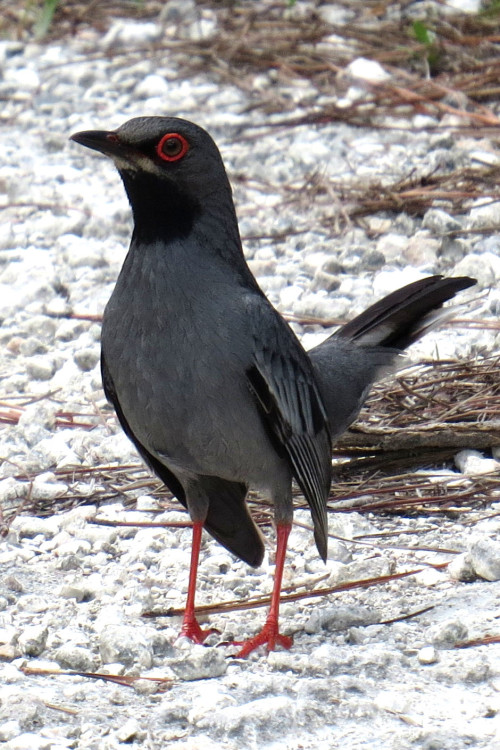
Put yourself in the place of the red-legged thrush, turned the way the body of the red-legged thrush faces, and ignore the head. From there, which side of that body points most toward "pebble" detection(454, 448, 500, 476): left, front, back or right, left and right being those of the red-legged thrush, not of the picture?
back

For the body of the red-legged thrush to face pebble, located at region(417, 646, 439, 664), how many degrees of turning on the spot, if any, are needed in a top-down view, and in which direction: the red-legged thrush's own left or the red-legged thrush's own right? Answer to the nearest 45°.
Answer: approximately 90° to the red-legged thrush's own left

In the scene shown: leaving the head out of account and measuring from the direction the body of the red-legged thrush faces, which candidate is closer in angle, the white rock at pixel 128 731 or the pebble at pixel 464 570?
the white rock

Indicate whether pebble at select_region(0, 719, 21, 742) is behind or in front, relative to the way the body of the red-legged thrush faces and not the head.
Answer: in front

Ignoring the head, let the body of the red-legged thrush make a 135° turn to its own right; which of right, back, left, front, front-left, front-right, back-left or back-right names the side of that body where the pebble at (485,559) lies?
right

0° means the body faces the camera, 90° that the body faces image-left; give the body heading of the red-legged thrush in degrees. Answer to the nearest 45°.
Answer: approximately 45°

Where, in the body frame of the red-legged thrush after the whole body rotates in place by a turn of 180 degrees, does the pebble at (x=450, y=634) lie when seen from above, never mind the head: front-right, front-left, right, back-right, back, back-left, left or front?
right

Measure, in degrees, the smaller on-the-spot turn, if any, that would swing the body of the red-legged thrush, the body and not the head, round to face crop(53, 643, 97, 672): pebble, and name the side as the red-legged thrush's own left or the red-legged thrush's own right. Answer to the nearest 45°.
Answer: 0° — it already faces it

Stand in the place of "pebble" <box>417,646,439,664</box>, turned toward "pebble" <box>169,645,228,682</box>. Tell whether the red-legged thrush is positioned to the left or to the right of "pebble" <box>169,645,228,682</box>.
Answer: right

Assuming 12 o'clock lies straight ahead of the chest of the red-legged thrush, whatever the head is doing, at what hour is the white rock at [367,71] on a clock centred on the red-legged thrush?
The white rock is roughly at 5 o'clock from the red-legged thrush.

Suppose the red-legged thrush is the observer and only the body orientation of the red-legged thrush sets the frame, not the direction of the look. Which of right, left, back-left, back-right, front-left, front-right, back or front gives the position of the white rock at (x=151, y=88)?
back-right

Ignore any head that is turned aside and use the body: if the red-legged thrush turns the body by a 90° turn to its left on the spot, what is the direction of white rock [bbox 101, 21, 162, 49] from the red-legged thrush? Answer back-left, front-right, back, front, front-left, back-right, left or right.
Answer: back-left
